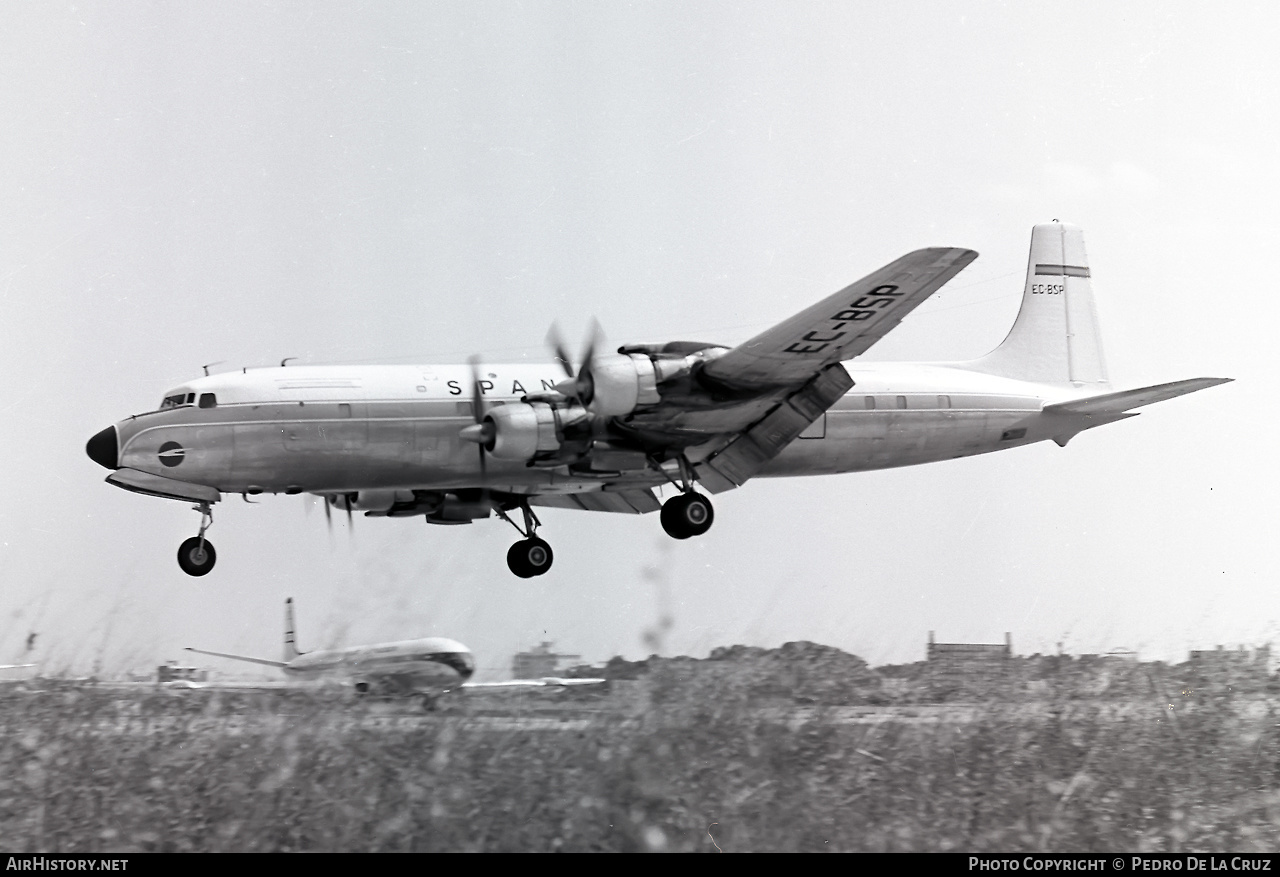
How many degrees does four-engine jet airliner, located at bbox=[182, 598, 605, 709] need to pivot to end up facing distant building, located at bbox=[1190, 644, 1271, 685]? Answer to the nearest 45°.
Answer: approximately 45° to its left

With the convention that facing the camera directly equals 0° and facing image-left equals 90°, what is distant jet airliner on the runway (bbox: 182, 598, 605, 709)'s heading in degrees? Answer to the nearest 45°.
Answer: approximately 315°
